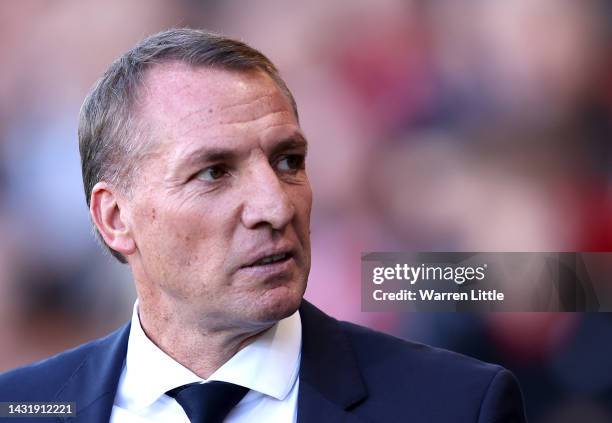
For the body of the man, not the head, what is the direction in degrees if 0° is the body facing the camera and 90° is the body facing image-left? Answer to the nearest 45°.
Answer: approximately 0°
